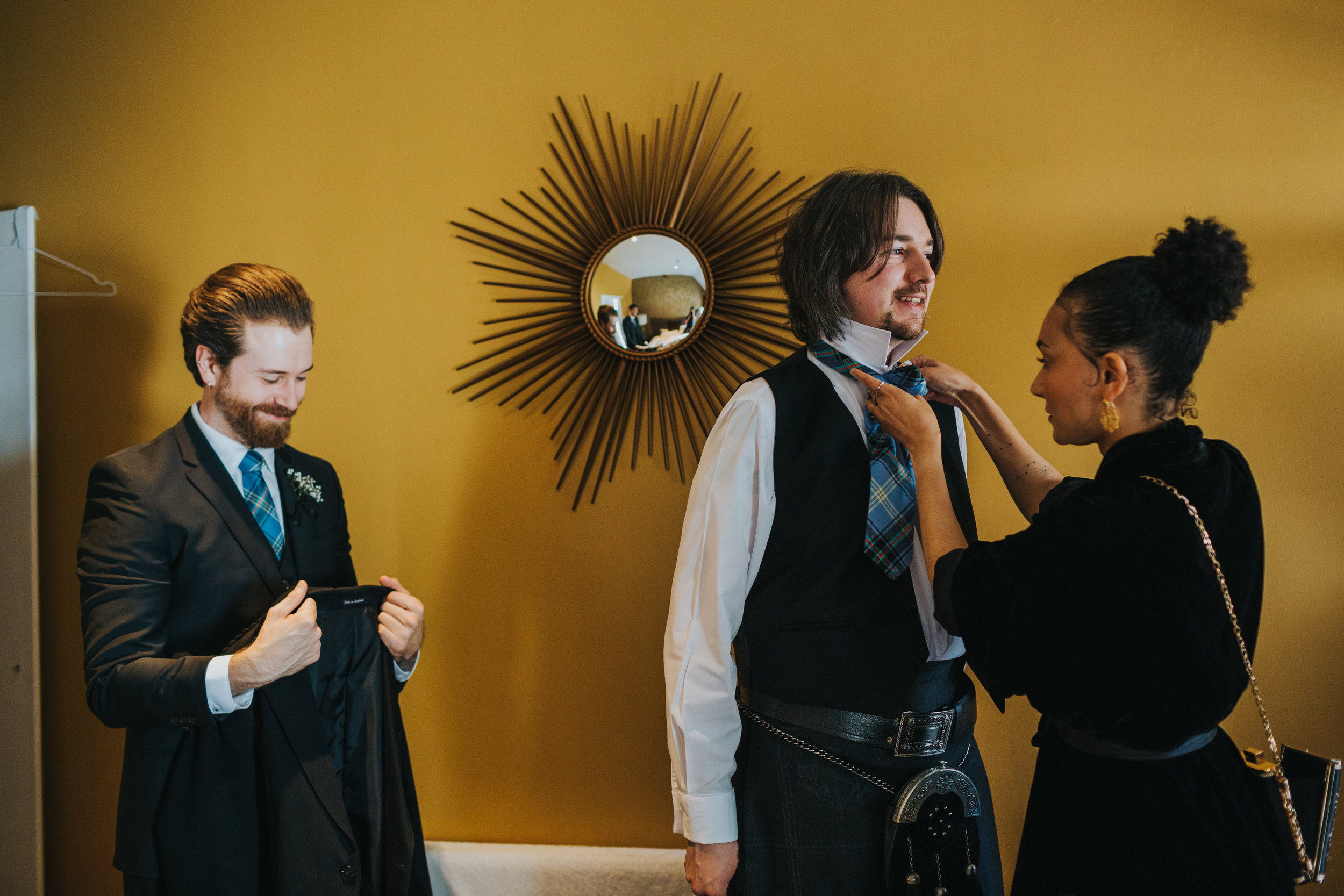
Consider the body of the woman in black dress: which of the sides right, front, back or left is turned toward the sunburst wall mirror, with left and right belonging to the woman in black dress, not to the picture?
front

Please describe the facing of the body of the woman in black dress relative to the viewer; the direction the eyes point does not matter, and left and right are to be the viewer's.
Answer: facing away from the viewer and to the left of the viewer

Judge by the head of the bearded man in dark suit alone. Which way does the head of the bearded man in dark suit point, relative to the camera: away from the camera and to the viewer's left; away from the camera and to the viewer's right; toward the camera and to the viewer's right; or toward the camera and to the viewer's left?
toward the camera and to the viewer's right

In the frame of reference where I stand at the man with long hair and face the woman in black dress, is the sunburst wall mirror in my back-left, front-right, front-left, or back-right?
back-left

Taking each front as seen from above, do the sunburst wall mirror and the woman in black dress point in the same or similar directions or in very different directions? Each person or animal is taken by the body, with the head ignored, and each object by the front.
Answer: very different directions

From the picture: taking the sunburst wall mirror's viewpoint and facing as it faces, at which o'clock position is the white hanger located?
The white hanger is roughly at 3 o'clock from the sunburst wall mirror.

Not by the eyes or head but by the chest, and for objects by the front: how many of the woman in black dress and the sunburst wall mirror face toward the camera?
1

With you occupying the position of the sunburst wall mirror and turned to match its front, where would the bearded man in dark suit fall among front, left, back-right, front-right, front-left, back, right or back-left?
front-right

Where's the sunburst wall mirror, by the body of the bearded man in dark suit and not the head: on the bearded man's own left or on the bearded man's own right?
on the bearded man's own left

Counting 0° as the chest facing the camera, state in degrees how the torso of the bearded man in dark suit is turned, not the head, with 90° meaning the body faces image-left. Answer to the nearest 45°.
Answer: approximately 315°

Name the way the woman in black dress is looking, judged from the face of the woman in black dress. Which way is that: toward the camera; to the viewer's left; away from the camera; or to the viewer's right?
to the viewer's left

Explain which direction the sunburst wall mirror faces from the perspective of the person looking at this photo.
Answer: facing the viewer

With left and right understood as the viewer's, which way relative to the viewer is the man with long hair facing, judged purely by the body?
facing the viewer and to the right of the viewer
